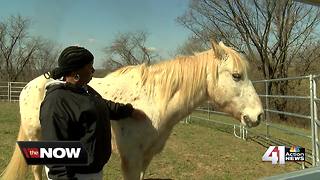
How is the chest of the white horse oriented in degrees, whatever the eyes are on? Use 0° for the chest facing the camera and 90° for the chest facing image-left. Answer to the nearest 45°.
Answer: approximately 270°

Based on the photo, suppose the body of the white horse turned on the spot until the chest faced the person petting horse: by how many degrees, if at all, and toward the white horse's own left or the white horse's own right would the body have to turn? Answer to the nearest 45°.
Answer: approximately 135° to the white horse's own right
